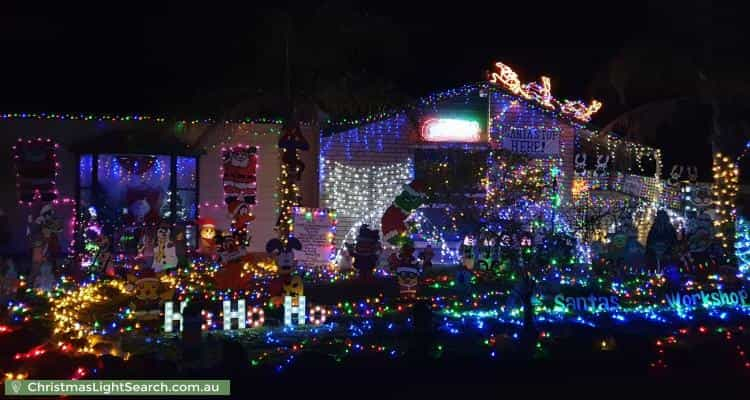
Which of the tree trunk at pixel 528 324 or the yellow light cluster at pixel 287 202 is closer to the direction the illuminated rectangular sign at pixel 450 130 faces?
the tree trunk

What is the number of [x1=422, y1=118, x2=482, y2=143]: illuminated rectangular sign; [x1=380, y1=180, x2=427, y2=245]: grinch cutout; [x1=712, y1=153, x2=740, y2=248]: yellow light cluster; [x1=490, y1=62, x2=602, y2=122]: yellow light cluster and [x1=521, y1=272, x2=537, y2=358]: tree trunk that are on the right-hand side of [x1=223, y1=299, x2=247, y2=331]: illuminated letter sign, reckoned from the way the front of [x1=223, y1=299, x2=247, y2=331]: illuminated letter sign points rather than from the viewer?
0

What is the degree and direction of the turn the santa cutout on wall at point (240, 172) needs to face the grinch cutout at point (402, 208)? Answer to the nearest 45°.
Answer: approximately 45° to its left

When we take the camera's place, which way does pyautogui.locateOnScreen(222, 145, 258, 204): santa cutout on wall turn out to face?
facing the viewer

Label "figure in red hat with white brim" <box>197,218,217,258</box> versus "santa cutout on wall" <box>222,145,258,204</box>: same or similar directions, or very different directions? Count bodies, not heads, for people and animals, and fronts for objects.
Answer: same or similar directions

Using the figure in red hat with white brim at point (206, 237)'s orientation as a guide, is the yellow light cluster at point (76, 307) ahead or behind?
ahead

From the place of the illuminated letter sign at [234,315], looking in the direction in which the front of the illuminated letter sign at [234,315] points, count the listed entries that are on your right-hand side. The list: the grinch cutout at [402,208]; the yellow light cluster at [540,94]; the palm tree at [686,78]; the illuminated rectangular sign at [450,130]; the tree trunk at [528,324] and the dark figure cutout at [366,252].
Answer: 0

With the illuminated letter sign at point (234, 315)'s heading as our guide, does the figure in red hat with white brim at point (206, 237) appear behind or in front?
behind

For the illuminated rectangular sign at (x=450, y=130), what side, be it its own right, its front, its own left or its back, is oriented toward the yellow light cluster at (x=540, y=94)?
left

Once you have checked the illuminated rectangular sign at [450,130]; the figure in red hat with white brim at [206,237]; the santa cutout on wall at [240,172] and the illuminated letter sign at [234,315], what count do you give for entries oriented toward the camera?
4

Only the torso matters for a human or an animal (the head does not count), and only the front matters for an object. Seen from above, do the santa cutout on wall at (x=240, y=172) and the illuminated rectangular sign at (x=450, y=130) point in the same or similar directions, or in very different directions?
same or similar directions

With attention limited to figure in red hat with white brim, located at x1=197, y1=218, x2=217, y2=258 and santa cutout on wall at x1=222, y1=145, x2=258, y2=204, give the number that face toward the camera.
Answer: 2

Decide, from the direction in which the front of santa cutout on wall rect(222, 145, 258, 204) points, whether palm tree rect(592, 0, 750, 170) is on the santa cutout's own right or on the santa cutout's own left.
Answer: on the santa cutout's own left

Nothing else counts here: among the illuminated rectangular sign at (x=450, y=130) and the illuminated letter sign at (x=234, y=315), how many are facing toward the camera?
2

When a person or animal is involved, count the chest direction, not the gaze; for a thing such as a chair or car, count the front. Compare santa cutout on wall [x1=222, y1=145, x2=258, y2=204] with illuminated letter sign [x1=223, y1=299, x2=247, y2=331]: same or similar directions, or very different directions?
same or similar directions

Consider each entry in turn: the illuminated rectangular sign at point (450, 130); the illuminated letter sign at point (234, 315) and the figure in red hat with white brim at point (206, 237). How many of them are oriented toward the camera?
3

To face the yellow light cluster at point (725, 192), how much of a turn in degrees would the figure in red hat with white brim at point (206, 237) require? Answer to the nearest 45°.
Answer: approximately 90° to its left

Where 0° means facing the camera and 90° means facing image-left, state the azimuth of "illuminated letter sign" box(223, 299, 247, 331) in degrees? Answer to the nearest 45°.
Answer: approximately 0°
